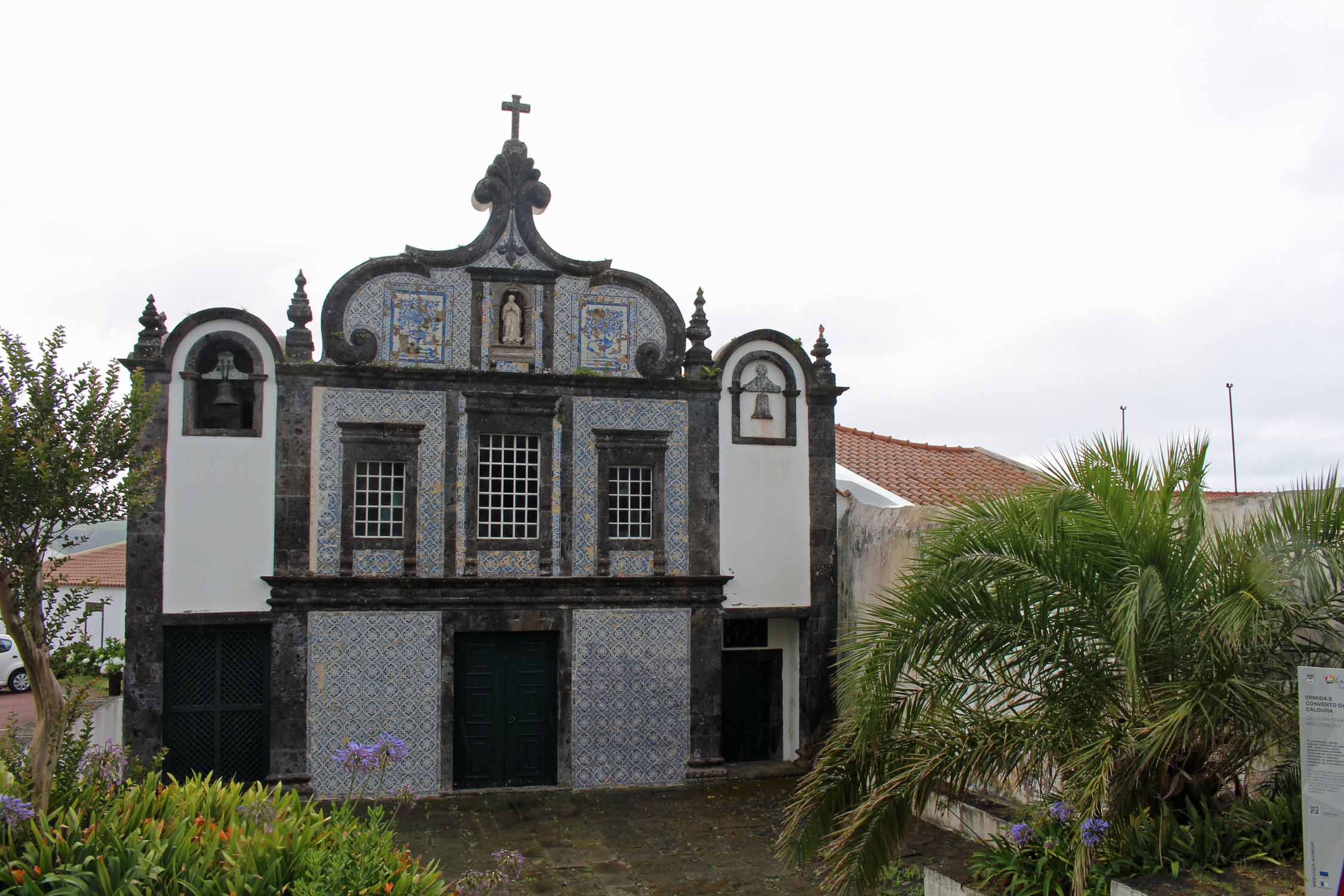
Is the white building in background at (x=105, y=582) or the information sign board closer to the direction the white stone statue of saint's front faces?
the information sign board

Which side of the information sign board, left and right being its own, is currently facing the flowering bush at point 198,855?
right

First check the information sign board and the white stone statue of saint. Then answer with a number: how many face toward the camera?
2

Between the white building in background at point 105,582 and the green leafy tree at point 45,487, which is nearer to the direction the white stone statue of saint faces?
the green leafy tree

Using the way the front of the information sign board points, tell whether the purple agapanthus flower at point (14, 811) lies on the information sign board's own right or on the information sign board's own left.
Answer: on the information sign board's own right
